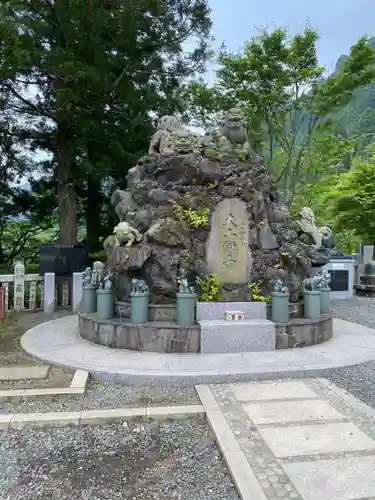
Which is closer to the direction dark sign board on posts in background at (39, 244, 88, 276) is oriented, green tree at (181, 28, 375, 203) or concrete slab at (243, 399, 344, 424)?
the concrete slab

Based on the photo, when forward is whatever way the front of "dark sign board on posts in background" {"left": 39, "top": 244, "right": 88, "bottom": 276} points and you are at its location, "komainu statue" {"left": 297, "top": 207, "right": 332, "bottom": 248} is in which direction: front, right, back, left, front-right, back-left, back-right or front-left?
front-left

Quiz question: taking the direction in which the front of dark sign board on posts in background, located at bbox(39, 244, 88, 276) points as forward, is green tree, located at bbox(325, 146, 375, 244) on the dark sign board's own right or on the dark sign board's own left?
on the dark sign board's own left

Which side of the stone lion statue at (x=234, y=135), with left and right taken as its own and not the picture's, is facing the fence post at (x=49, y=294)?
right

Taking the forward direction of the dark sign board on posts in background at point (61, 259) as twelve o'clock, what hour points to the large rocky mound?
The large rocky mound is roughly at 11 o'clock from the dark sign board on posts in background.

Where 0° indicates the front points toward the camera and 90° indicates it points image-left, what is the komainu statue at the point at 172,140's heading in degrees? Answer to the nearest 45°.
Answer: approximately 45°

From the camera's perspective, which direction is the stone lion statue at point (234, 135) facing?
toward the camera

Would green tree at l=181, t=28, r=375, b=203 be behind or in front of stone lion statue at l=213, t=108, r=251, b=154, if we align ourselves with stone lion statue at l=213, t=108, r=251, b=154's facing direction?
behind

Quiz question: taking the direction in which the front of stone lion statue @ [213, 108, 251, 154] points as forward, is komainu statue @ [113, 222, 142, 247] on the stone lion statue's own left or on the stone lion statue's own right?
on the stone lion statue's own right

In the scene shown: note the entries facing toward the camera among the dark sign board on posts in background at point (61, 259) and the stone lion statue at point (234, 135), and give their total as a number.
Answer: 2

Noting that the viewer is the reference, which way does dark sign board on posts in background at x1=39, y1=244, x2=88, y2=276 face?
facing the viewer
